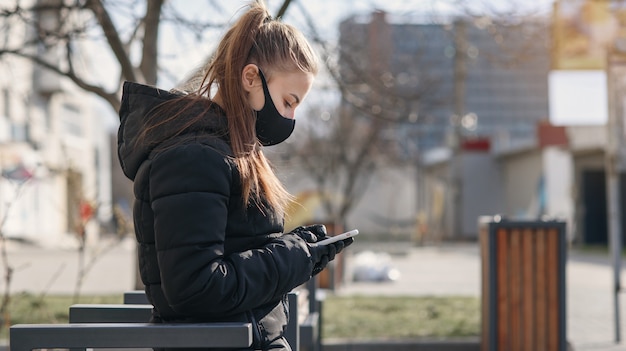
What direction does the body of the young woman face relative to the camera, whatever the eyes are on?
to the viewer's right

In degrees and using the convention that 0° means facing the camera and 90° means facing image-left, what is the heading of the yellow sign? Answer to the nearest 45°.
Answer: approximately 0°

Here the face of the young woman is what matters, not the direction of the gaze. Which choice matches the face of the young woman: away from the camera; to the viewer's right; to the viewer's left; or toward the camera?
to the viewer's right

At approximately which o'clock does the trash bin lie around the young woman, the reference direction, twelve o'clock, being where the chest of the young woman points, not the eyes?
The trash bin is roughly at 10 o'clock from the young woman.
